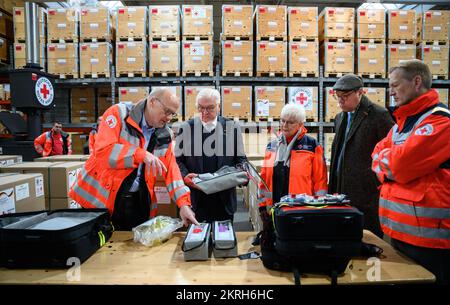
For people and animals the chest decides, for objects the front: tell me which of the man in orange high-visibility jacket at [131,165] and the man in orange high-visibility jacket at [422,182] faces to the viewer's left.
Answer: the man in orange high-visibility jacket at [422,182]

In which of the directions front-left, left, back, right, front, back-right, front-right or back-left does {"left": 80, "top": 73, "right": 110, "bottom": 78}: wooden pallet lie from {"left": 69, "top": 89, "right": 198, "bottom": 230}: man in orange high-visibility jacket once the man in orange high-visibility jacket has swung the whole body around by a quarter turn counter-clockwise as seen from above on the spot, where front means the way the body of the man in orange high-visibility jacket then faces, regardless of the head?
front-left

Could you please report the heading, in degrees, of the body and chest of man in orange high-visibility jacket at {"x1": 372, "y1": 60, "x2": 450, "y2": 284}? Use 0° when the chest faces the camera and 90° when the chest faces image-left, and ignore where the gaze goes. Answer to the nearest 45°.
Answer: approximately 90°

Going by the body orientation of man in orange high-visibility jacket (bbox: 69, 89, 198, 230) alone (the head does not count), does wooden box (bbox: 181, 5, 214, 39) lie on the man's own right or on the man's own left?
on the man's own left

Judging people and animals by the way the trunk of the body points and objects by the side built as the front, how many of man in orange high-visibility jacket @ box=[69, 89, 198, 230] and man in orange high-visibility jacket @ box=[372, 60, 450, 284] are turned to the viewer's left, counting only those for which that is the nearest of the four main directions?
1

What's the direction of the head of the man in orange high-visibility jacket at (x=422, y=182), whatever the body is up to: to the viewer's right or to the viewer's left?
to the viewer's left

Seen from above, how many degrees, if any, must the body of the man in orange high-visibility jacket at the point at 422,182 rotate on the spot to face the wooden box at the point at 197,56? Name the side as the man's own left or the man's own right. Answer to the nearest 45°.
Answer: approximately 45° to the man's own right

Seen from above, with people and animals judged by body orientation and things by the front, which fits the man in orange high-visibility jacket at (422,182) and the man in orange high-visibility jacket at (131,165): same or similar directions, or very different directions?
very different directions

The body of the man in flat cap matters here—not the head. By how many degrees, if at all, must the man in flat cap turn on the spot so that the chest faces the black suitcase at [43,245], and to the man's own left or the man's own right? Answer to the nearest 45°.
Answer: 0° — they already face it

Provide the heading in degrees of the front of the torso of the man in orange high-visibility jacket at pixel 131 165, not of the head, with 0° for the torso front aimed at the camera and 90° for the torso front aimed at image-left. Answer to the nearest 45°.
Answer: approximately 315°

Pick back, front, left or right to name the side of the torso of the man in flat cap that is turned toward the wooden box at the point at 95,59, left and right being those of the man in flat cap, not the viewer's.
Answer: right
